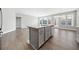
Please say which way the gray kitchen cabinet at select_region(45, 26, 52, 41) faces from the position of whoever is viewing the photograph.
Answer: facing the viewer and to the right of the viewer
